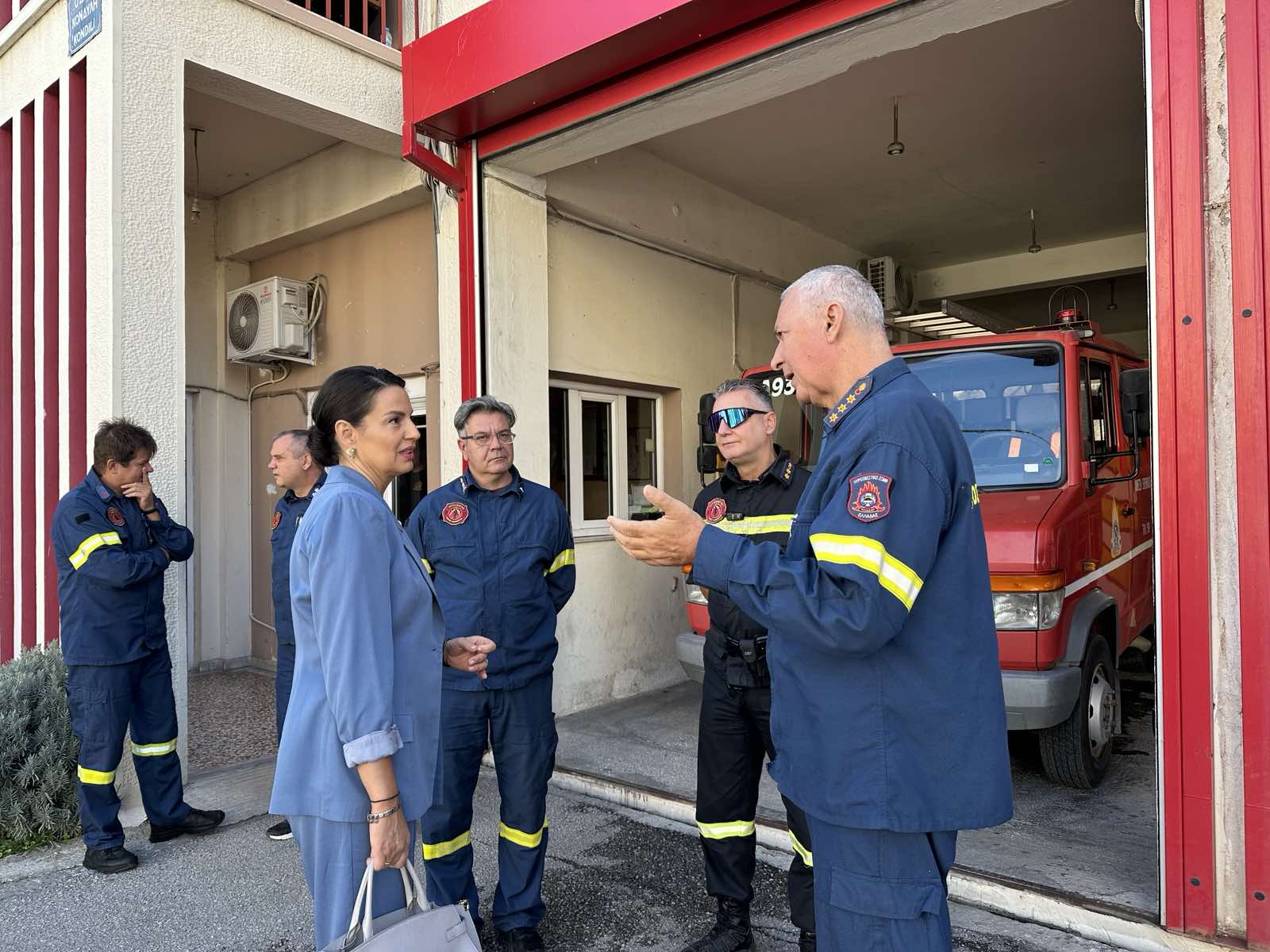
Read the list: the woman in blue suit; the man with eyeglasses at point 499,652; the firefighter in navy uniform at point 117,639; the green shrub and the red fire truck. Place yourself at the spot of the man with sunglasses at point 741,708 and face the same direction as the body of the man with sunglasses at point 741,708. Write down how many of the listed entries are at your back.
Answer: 1

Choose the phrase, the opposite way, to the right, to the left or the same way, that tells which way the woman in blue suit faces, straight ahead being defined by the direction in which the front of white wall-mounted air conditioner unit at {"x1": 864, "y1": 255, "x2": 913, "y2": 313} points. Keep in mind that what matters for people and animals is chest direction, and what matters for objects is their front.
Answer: to the left

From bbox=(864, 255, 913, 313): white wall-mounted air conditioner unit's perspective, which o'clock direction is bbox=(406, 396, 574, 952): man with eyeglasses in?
The man with eyeglasses is roughly at 2 o'clock from the white wall-mounted air conditioner unit.

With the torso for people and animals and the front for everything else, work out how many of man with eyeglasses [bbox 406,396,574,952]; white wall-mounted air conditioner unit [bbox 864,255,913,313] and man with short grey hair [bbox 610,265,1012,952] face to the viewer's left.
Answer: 1

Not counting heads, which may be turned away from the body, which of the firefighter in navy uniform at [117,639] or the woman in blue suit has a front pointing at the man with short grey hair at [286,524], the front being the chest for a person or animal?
the firefighter in navy uniform

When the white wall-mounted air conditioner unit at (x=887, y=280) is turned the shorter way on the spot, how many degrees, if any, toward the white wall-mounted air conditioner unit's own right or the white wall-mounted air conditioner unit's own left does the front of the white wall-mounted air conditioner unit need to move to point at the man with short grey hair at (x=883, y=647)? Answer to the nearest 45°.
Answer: approximately 45° to the white wall-mounted air conditioner unit's own right

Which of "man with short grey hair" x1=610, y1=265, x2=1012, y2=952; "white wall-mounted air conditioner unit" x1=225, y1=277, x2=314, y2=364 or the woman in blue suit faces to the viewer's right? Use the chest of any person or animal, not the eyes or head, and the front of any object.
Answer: the woman in blue suit

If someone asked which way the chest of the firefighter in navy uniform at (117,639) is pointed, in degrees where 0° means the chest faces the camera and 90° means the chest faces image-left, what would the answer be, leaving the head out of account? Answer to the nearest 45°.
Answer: approximately 270°

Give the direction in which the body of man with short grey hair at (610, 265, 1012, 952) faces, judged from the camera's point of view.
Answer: to the viewer's left

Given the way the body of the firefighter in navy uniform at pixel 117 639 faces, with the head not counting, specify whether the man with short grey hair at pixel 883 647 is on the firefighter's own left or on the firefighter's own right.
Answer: on the firefighter's own right

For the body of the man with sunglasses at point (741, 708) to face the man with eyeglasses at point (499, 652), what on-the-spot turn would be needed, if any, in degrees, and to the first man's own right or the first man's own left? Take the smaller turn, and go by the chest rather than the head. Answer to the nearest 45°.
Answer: approximately 45° to the first man's own right

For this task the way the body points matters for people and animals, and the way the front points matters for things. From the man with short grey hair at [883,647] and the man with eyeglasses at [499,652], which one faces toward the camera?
the man with eyeglasses

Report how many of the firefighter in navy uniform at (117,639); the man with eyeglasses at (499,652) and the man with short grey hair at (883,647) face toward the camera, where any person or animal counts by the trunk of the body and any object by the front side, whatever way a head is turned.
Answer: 1

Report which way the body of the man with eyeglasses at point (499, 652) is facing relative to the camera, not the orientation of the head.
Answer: toward the camera

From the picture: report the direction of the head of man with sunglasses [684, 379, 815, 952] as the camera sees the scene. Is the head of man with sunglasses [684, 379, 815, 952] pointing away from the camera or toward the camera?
toward the camera

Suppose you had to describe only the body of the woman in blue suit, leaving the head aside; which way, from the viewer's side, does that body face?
to the viewer's right

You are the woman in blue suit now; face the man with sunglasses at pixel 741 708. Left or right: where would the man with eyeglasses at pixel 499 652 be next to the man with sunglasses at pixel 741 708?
left
